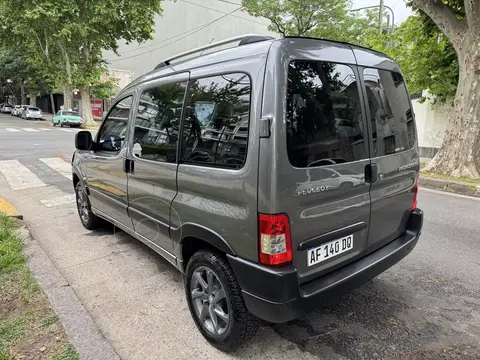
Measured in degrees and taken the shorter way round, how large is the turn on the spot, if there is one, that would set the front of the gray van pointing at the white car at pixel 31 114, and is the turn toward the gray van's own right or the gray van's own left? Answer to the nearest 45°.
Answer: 0° — it already faces it

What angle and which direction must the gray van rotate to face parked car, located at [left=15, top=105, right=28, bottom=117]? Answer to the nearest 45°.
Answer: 0° — it already faces it

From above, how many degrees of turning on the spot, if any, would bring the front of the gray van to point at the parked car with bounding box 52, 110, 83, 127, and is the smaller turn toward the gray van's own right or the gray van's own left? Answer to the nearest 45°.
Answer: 0° — it already faces it

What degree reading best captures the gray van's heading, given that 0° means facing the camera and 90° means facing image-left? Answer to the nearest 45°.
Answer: approximately 135°

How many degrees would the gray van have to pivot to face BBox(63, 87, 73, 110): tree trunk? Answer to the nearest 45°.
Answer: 0° — it already faces it
